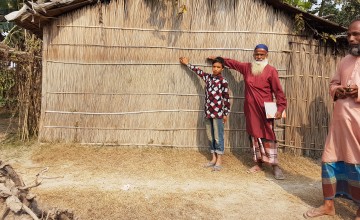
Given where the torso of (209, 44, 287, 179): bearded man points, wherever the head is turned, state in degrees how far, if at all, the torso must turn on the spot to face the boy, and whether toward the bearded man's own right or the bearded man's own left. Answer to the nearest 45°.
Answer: approximately 90° to the bearded man's own right

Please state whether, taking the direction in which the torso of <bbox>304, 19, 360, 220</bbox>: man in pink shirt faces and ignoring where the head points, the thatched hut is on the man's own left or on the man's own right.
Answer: on the man's own right

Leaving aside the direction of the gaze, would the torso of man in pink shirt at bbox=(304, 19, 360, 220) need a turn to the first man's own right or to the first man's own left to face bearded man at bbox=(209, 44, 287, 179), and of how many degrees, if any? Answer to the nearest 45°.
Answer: approximately 90° to the first man's own right

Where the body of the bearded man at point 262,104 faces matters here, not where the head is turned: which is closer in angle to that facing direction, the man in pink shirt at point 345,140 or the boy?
the man in pink shirt

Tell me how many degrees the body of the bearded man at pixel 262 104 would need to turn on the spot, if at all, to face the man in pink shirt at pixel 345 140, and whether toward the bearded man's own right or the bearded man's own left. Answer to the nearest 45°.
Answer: approximately 45° to the bearded man's own left

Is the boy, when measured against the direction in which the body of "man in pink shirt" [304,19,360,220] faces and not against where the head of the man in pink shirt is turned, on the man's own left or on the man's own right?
on the man's own right

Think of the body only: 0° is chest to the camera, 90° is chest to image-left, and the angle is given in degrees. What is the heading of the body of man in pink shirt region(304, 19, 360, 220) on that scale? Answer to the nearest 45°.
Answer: approximately 45°
